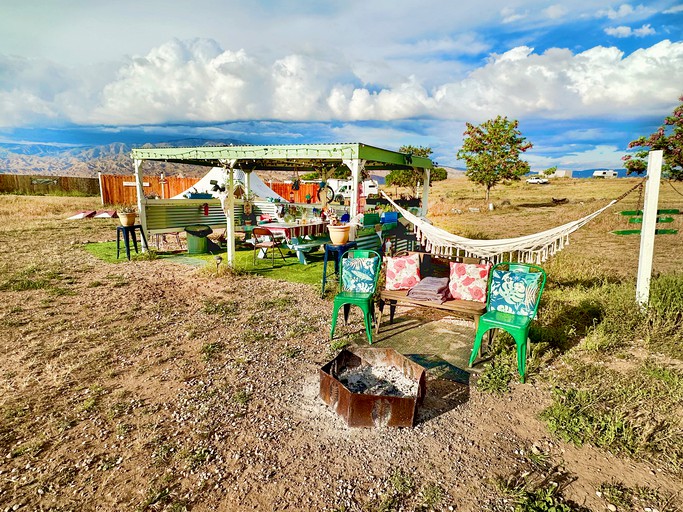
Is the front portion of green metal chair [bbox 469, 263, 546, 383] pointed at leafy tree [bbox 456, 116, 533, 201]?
no

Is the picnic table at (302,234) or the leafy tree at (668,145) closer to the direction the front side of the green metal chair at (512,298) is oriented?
the picnic table

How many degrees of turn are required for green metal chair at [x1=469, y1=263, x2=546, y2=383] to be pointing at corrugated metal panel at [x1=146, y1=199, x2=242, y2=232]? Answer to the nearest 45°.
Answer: approximately 90° to its right

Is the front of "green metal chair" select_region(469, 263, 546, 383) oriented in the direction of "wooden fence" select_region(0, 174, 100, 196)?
no

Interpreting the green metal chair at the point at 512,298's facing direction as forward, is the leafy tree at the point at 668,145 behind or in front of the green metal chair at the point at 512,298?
behind

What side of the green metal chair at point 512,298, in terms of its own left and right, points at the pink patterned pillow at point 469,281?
right

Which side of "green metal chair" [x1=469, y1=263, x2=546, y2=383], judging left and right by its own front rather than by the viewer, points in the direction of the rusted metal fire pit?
front

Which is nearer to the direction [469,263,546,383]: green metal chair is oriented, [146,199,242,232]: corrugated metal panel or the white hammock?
the corrugated metal panel

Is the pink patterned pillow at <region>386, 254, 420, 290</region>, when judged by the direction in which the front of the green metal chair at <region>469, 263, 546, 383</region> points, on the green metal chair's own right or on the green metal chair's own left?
on the green metal chair's own right

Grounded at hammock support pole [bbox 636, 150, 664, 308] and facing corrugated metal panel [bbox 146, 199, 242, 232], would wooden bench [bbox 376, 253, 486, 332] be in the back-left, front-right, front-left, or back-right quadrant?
front-left

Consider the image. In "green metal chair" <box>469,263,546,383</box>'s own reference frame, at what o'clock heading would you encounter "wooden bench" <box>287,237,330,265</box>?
The wooden bench is roughly at 3 o'clock from the green metal chair.

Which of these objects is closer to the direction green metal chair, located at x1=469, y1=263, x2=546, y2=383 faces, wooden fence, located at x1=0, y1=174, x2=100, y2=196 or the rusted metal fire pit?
the rusted metal fire pit

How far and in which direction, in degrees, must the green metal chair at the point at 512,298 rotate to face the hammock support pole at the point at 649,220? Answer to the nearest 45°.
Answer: approximately 180°

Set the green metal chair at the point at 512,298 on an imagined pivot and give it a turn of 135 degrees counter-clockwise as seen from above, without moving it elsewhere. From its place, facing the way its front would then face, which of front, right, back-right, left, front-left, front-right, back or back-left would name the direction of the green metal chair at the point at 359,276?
back

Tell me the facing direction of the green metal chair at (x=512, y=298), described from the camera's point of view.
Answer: facing the viewer and to the left of the viewer

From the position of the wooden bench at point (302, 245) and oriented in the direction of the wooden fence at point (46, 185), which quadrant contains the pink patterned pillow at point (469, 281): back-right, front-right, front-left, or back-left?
back-left

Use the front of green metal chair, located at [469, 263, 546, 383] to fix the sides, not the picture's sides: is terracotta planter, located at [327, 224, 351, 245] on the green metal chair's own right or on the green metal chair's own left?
on the green metal chair's own right

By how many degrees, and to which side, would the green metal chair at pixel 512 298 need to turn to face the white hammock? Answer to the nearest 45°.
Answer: approximately 135° to its right

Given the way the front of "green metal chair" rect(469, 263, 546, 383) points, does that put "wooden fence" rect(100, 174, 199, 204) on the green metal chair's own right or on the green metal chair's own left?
on the green metal chair's own right

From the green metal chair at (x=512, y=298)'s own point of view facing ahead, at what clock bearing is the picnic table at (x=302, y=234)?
The picnic table is roughly at 3 o'clock from the green metal chair.
